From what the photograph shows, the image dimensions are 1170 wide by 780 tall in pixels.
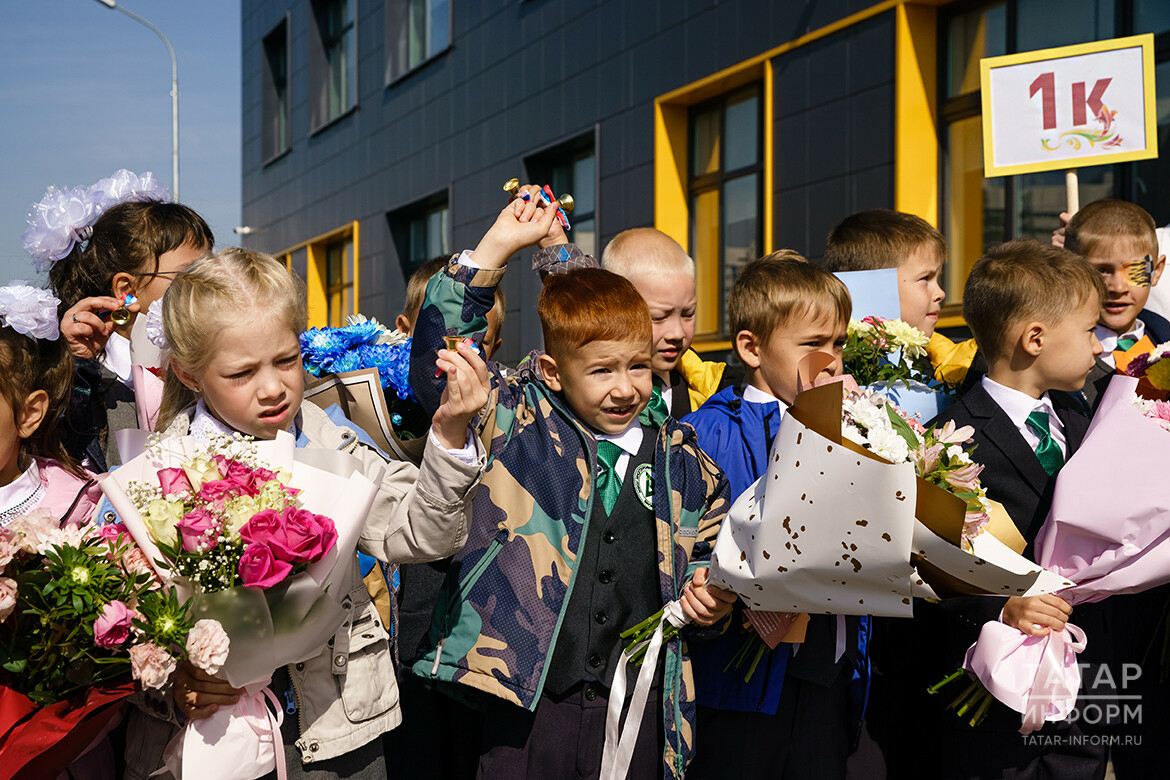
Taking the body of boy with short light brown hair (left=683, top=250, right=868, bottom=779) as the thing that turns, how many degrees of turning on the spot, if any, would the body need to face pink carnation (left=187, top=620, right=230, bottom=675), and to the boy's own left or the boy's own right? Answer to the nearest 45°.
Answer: approximately 90° to the boy's own right

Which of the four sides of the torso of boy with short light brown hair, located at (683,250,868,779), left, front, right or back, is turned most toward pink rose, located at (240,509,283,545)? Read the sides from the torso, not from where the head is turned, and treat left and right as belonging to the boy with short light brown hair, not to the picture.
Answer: right

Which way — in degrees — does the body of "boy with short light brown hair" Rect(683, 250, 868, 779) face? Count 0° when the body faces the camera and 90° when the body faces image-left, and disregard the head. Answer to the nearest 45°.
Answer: approximately 315°

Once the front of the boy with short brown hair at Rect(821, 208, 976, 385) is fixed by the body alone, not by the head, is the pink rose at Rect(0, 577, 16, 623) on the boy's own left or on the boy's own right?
on the boy's own right

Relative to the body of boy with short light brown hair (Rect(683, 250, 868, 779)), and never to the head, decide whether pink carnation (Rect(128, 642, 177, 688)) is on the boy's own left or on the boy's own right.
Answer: on the boy's own right

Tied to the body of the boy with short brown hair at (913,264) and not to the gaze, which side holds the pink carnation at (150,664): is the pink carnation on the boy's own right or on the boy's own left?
on the boy's own right

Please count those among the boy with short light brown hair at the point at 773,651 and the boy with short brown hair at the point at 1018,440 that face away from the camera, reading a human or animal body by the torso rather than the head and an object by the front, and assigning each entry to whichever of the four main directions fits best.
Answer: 0

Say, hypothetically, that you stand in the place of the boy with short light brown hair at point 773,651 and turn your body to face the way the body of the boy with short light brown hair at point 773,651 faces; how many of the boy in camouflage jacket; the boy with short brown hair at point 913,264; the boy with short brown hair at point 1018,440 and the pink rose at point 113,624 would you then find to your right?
2

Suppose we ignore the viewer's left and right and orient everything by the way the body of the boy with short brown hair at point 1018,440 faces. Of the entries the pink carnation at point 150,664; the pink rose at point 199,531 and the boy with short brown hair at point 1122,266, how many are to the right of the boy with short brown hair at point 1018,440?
2

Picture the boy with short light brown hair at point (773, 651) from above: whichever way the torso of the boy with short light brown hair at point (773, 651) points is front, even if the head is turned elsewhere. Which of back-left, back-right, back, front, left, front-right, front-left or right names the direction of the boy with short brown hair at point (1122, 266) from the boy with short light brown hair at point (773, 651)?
left
